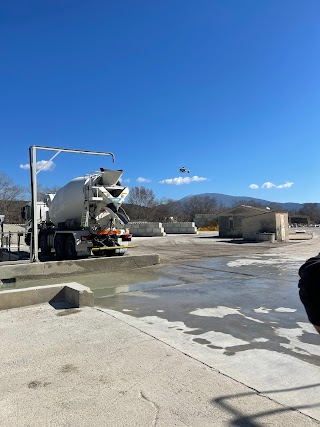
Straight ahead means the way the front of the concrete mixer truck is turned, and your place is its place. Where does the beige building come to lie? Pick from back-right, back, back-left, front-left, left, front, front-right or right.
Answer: right

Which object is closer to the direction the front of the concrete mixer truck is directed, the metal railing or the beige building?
the metal railing

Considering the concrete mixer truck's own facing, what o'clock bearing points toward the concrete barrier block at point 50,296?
The concrete barrier block is roughly at 8 o'clock from the concrete mixer truck.

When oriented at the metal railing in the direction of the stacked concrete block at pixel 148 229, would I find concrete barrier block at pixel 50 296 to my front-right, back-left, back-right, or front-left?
back-right

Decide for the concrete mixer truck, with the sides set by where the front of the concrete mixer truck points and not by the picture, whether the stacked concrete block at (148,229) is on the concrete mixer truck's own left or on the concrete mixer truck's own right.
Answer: on the concrete mixer truck's own right

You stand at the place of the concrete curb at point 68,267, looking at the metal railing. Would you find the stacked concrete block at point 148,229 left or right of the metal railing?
right

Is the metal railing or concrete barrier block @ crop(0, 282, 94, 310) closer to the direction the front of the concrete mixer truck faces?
the metal railing

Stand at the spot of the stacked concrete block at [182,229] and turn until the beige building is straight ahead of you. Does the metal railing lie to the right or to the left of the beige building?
right

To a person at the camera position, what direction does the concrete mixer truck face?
facing away from the viewer and to the left of the viewer
